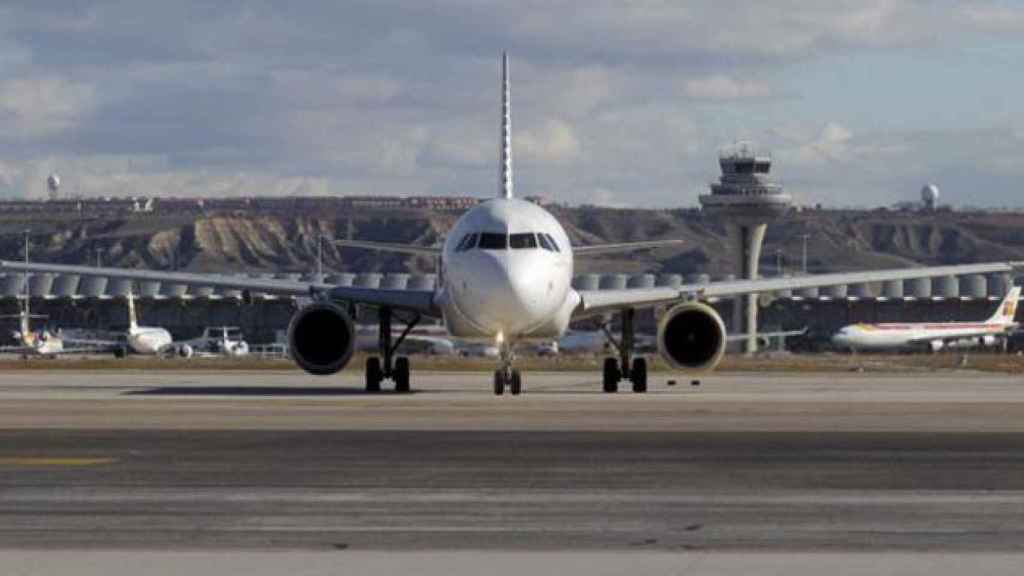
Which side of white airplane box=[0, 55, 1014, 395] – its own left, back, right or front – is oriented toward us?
front
